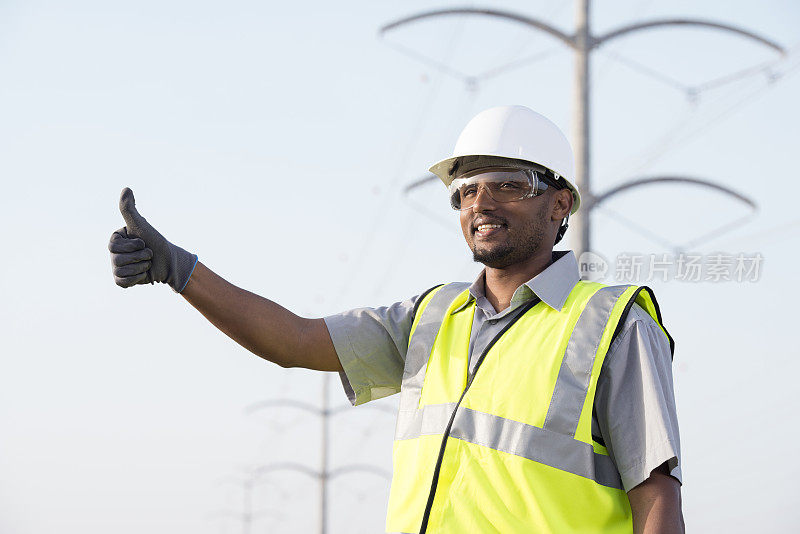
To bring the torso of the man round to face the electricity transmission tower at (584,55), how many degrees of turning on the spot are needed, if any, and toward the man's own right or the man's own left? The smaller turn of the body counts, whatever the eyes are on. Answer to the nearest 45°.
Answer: approximately 135° to the man's own right

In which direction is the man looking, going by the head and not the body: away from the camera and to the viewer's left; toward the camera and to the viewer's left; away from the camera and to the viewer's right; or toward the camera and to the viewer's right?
toward the camera and to the viewer's left

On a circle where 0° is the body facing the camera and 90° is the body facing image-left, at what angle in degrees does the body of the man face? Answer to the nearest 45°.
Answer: approximately 45°
